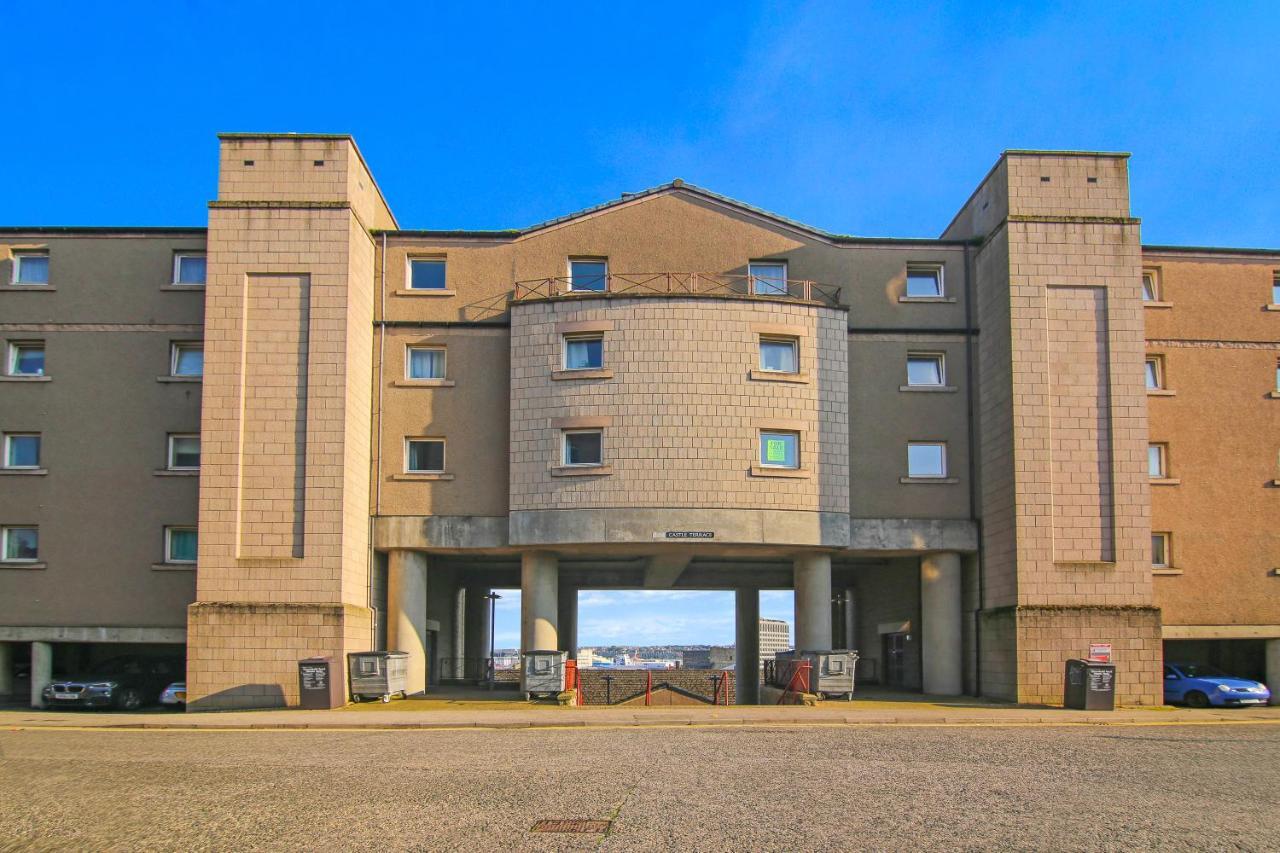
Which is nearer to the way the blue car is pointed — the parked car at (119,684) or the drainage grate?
the drainage grate

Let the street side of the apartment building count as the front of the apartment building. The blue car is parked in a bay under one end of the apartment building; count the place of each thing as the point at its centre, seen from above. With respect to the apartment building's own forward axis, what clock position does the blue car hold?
The blue car is roughly at 9 o'clock from the apartment building.

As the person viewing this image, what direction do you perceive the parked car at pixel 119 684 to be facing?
facing the viewer and to the left of the viewer

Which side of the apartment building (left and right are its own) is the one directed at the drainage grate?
front

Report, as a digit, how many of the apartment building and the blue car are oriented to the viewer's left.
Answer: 0

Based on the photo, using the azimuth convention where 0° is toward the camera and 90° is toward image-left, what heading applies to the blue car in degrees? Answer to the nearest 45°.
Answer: approximately 315°

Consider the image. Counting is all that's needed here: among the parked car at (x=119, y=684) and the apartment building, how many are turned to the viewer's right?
0

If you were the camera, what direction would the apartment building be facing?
facing the viewer

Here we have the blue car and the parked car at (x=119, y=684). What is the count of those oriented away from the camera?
0

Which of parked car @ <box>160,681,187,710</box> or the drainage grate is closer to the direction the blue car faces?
the drainage grate
